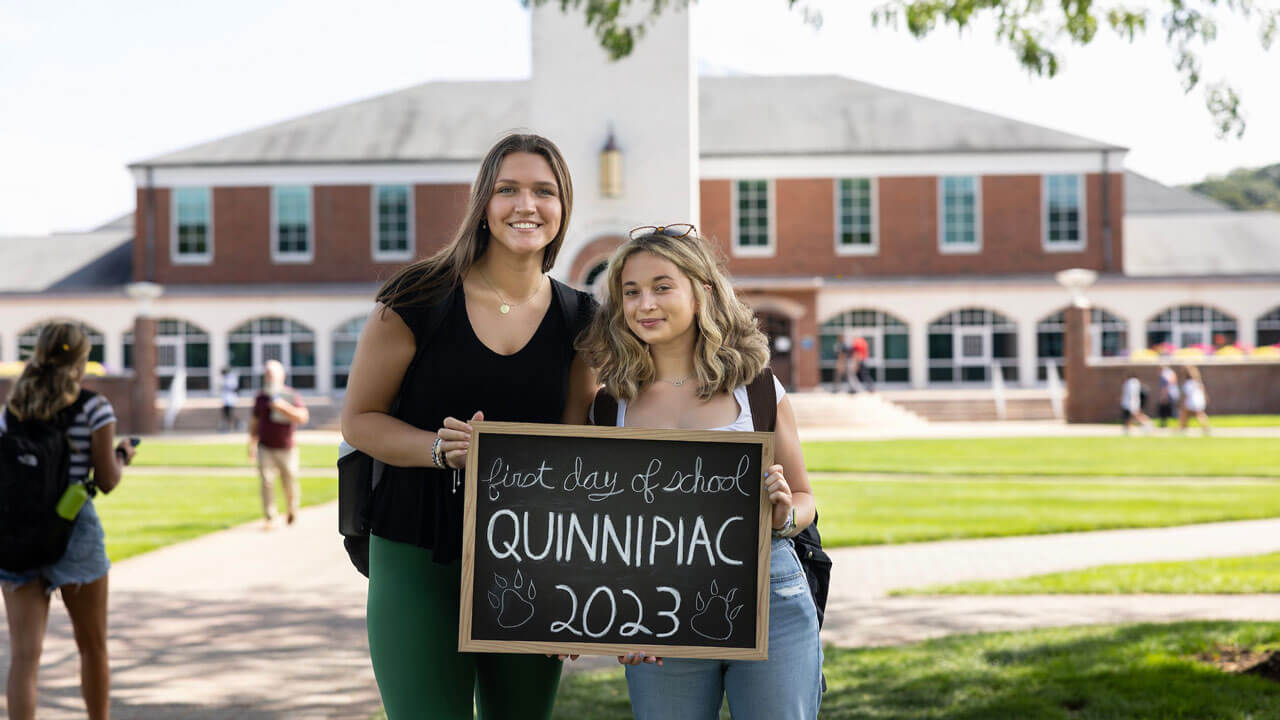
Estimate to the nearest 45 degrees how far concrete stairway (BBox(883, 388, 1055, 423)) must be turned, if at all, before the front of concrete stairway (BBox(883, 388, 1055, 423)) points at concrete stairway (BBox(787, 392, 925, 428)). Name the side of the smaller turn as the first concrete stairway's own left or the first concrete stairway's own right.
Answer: approximately 45° to the first concrete stairway's own right

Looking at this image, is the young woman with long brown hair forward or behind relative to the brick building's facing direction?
forward

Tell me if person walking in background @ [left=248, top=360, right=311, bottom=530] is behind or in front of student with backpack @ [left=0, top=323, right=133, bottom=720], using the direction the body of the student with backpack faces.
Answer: in front

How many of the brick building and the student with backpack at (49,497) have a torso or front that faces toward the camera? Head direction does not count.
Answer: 1

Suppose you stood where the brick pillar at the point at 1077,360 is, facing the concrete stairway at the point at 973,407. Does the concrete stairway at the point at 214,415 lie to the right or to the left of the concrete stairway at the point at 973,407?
left

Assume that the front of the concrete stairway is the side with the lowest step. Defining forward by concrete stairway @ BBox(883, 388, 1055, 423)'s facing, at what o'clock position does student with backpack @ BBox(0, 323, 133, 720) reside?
The student with backpack is roughly at 12 o'clock from the concrete stairway.

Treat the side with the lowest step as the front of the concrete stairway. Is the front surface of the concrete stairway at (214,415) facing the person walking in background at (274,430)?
yes

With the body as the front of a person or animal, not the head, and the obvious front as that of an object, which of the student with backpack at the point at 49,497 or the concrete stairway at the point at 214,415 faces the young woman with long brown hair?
the concrete stairway

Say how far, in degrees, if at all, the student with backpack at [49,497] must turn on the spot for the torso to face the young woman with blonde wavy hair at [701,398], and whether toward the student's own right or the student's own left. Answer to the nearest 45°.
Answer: approximately 90° to the student's own right
